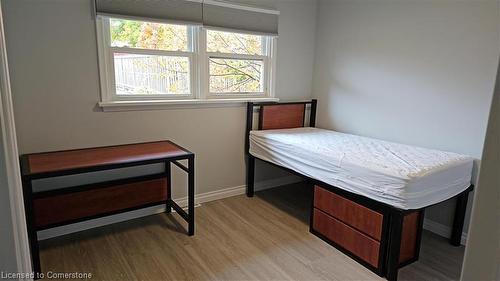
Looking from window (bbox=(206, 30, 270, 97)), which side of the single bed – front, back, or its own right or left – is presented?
back

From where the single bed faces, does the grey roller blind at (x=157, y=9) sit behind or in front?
behind

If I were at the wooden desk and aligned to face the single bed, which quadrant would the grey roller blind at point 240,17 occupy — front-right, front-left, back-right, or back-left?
front-left

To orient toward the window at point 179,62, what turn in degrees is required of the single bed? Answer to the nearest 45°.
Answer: approximately 135° to its right

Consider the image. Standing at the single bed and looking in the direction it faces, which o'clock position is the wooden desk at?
The wooden desk is roughly at 4 o'clock from the single bed.

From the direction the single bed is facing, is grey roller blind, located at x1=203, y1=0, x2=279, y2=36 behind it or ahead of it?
behind
